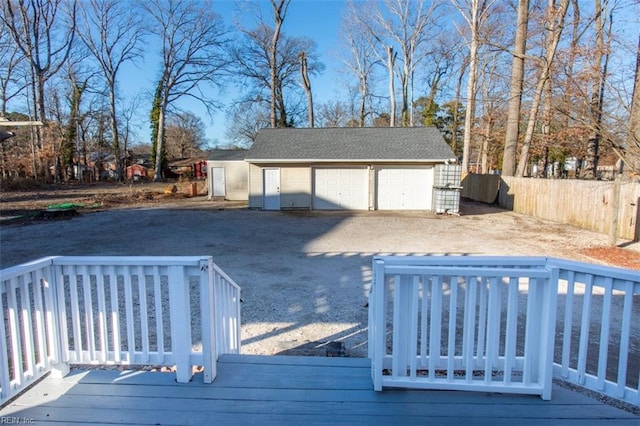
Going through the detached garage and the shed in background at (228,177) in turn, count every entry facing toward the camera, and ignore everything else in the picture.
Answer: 2

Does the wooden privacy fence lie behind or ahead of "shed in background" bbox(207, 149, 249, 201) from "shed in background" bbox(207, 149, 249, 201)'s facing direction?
ahead

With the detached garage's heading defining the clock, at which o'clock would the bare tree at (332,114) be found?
The bare tree is roughly at 6 o'clock from the detached garage.

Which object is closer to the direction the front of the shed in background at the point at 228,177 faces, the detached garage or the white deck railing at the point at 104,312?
the white deck railing

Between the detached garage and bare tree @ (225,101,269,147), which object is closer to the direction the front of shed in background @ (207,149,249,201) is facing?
the detached garage

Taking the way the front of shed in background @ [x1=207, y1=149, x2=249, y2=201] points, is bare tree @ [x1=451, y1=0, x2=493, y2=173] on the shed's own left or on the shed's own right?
on the shed's own left

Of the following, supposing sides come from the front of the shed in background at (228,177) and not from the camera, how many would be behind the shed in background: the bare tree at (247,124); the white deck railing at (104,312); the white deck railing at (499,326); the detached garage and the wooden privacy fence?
1

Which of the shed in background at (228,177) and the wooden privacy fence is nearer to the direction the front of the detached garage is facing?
the wooden privacy fence

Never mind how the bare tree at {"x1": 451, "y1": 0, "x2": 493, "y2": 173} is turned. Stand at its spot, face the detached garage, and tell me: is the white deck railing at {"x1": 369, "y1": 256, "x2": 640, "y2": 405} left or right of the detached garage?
left

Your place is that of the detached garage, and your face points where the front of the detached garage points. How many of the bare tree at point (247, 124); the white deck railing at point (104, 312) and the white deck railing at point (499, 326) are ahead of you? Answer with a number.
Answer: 2

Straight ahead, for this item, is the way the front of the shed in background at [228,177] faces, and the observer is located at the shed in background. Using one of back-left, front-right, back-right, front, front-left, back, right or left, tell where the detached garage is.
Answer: front-left

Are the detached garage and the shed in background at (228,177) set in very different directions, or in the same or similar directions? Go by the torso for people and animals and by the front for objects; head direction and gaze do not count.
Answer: same or similar directions

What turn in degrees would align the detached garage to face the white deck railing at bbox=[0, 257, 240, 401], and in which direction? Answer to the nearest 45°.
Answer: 0° — it already faces it

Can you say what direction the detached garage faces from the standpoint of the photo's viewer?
facing the viewer

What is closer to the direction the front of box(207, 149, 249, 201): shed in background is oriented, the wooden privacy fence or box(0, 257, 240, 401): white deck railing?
the white deck railing

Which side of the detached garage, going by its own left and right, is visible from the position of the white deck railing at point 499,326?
front

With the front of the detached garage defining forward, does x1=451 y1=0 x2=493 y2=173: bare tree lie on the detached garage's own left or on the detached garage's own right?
on the detached garage's own left

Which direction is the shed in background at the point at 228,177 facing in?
toward the camera

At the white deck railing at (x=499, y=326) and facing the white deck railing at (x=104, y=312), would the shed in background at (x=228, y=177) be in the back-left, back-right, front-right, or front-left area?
front-right
